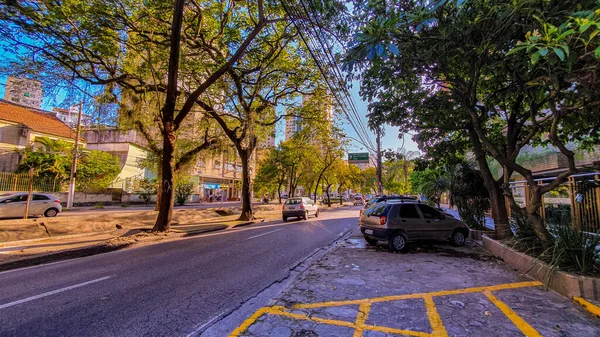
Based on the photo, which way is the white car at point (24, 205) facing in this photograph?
to the viewer's left

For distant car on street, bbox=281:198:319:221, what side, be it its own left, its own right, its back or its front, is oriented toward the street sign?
front

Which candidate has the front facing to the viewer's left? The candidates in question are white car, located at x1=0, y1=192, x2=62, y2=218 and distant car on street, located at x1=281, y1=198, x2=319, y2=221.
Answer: the white car

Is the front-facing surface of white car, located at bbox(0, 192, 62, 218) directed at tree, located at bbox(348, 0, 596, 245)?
no

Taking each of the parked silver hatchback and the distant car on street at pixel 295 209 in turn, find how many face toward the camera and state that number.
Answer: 0

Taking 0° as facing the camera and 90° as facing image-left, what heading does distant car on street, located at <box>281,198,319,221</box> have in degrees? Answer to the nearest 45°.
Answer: approximately 225°

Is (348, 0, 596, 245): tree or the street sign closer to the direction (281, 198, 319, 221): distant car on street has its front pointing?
the street sign

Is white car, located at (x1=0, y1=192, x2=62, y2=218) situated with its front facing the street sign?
no

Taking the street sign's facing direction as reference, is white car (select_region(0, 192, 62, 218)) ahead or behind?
ahead

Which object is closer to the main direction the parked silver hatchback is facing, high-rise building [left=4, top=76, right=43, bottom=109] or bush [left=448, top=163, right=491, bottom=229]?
the bush

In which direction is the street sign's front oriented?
toward the camera

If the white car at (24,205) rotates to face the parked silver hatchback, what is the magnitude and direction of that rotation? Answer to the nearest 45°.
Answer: approximately 135° to its left

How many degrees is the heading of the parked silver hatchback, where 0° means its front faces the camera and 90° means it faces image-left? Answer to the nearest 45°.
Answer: approximately 225°

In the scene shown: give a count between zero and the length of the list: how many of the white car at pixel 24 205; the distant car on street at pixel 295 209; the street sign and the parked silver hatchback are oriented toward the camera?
1

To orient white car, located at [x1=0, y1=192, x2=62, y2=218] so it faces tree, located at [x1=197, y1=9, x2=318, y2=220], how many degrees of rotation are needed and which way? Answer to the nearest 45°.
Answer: approximately 135° to its left

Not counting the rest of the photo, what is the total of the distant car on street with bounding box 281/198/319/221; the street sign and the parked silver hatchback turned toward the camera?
1

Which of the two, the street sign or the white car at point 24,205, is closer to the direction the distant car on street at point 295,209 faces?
the street sign
